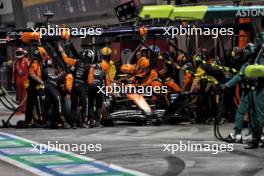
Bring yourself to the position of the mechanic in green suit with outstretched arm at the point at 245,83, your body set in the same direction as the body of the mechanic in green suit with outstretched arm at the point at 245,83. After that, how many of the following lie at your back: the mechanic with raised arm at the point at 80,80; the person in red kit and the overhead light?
0

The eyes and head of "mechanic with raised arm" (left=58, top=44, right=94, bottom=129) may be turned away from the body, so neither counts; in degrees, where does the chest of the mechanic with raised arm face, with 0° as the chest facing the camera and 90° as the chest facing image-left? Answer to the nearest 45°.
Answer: approximately 180°

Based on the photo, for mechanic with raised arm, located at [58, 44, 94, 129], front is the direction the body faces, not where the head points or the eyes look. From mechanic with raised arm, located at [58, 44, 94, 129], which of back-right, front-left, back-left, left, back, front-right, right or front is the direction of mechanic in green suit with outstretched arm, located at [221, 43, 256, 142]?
back-right

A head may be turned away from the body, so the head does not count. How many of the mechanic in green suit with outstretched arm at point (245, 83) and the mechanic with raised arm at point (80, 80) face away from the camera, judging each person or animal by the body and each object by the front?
1

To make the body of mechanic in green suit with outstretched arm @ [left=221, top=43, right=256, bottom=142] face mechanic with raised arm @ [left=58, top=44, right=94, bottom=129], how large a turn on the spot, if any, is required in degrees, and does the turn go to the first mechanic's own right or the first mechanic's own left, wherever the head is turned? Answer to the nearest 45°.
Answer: approximately 45° to the first mechanic's own right

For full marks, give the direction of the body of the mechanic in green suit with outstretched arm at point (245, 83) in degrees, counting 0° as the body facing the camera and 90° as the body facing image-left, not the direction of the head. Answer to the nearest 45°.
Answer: approximately 90°

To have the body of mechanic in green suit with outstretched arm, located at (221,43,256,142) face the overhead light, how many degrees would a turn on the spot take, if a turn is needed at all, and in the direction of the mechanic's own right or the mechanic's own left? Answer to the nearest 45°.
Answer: approximately 45° to the mechanic's own right

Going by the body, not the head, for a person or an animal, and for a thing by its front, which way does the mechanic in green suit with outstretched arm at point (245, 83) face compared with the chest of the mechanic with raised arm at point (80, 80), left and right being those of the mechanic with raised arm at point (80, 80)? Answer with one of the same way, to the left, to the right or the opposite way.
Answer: to the left
